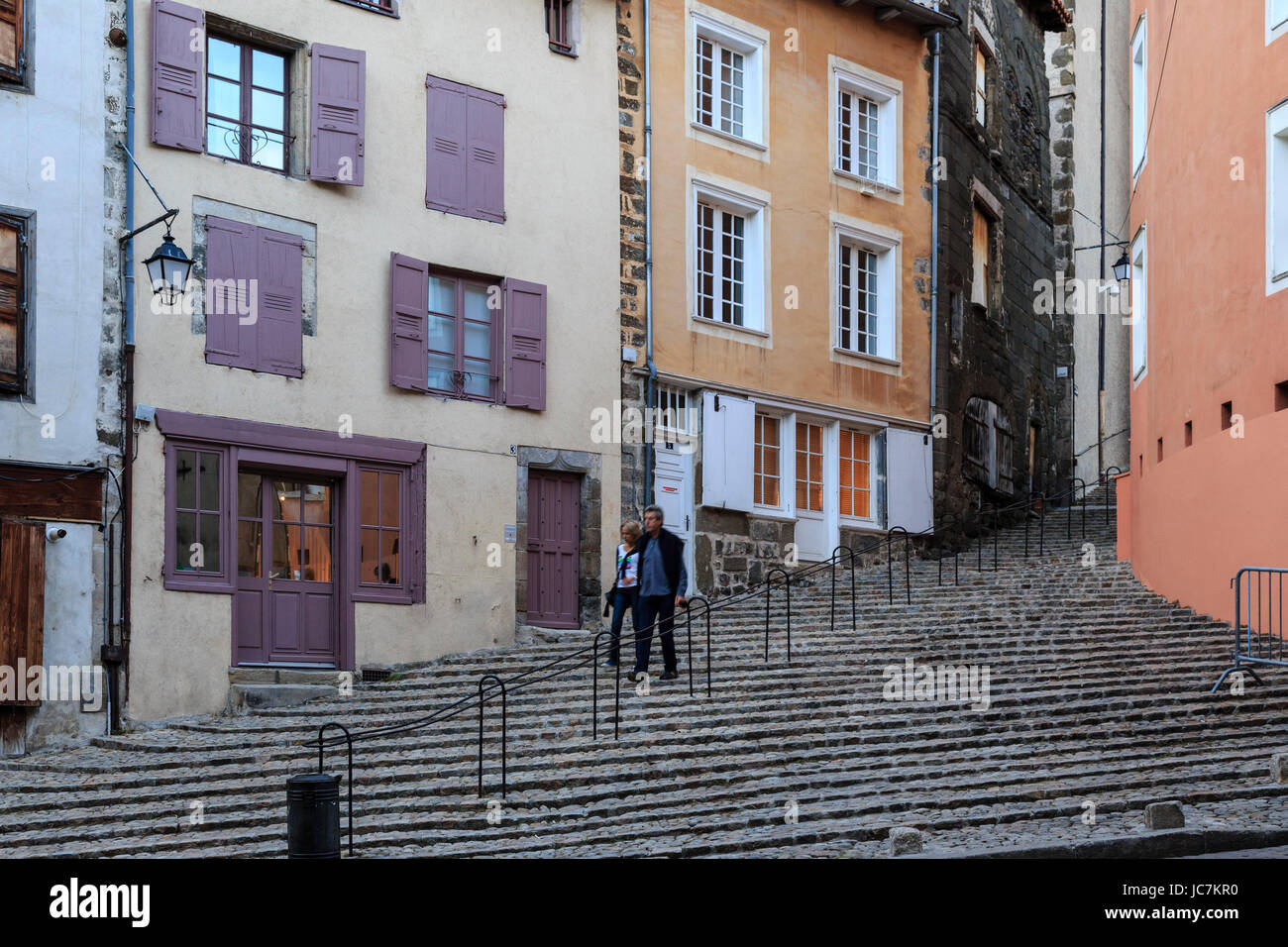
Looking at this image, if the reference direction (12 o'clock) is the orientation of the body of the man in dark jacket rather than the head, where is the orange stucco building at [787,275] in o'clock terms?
The orange stucco building is roughly at 5 o'clock from the man in dark jacket.

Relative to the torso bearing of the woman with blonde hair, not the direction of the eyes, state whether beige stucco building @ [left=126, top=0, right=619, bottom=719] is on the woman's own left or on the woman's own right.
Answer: on the woman's own right

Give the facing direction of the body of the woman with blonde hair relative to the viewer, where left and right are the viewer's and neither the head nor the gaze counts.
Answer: facing the viewer and to the left of the viewer

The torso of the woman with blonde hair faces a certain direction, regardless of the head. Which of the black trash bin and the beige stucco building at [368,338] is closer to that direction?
the black trash bin

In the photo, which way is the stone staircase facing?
toward the camera

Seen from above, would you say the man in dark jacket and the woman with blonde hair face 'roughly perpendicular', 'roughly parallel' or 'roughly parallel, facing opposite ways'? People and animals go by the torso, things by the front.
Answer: roughly parallel

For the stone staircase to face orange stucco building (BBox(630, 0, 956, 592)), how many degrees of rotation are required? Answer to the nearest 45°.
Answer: approximately 180°

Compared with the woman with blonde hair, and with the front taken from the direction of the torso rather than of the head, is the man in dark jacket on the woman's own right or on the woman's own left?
on the woman's own left

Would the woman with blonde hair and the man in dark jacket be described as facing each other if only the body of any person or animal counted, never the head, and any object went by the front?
no

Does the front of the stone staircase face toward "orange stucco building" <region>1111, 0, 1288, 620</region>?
no
